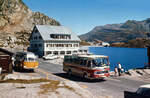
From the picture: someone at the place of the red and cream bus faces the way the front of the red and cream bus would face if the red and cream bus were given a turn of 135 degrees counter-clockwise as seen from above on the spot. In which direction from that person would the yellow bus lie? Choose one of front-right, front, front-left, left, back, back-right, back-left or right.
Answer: front-left

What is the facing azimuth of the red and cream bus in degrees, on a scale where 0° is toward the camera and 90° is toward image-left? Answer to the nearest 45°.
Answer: approximately 315°
